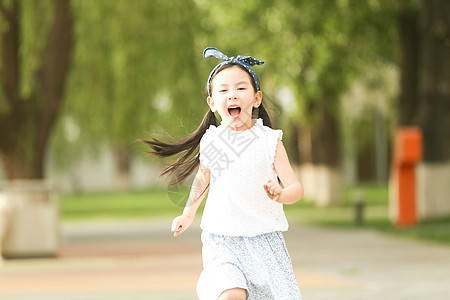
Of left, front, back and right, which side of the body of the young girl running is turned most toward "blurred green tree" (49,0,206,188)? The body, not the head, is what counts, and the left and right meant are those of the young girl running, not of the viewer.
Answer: back

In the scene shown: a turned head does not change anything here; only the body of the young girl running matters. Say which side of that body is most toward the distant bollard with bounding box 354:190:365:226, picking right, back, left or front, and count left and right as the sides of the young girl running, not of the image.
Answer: back

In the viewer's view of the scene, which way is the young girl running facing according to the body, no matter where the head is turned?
toward the camera

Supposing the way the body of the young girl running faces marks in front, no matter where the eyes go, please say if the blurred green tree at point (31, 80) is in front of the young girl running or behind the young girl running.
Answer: behind

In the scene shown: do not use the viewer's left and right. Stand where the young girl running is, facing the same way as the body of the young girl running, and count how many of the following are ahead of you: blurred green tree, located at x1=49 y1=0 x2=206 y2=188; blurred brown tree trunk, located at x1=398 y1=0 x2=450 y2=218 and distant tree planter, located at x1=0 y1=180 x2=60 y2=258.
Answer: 0

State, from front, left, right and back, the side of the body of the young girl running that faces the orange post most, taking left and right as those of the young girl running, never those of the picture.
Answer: back

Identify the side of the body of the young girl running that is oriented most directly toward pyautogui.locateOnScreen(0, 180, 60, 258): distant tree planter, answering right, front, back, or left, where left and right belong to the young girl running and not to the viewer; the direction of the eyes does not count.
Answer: back

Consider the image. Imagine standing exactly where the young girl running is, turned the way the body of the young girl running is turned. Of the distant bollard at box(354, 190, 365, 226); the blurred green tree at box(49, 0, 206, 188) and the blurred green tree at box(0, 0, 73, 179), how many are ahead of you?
0

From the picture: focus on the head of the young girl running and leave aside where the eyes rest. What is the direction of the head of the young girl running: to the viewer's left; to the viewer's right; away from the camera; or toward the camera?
toward the camera

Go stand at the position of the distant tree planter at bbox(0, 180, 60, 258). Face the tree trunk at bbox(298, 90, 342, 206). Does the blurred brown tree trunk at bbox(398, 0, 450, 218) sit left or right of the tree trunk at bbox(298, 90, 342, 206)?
right

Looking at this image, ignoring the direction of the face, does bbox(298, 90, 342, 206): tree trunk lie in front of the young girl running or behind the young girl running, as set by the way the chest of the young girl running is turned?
behind

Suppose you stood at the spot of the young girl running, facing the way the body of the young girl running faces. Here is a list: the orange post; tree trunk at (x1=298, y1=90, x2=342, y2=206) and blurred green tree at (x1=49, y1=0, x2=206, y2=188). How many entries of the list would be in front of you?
0
